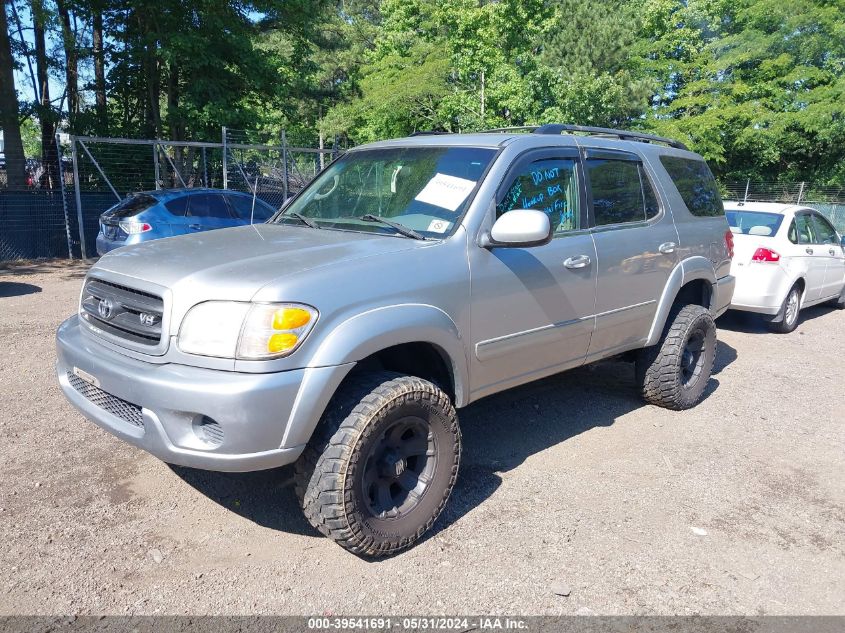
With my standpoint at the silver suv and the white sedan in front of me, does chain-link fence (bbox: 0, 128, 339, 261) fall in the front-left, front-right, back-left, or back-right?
front-left

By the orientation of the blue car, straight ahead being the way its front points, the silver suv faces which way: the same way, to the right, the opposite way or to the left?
the opposite way

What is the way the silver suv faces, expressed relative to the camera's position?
facing the viewer and to the left of the viewer

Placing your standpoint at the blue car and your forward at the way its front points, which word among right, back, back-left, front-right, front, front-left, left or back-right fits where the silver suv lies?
back-right

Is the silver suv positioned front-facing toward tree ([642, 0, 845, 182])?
no

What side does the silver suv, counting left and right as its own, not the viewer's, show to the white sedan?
back

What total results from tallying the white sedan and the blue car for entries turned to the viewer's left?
0

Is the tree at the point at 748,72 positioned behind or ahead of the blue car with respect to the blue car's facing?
ahead

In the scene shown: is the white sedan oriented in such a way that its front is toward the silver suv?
no

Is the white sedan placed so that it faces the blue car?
no
